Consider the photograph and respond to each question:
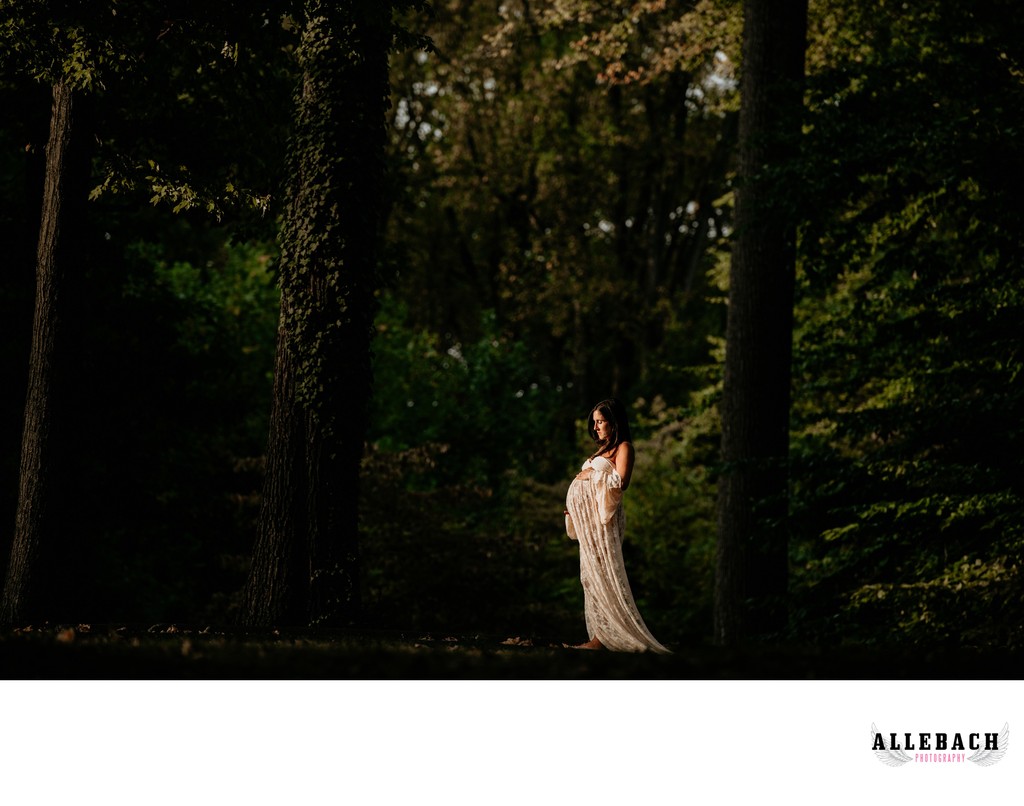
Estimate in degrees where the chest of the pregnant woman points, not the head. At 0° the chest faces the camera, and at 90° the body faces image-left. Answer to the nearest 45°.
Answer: approximately 90°

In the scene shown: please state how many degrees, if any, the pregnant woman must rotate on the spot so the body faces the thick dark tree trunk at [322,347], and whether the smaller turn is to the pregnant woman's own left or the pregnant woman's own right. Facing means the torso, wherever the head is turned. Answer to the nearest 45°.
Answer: approximately 45° to the pregnant woman's own right

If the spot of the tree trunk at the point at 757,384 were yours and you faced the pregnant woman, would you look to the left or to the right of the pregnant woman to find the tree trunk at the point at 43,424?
right

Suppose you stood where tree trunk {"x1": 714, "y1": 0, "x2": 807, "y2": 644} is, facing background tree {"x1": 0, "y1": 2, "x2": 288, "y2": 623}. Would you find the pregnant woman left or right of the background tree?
left

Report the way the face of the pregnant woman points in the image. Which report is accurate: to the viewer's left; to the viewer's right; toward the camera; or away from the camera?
to the viewer's left

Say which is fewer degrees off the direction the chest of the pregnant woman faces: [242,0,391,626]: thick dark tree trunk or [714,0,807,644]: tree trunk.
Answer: the thick dark tree trunk

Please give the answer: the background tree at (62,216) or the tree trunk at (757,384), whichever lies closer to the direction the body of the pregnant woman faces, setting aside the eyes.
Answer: the background tree

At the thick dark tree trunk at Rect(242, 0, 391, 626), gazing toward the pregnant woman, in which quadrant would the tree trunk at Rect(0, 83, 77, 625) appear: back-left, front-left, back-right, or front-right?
back-right
